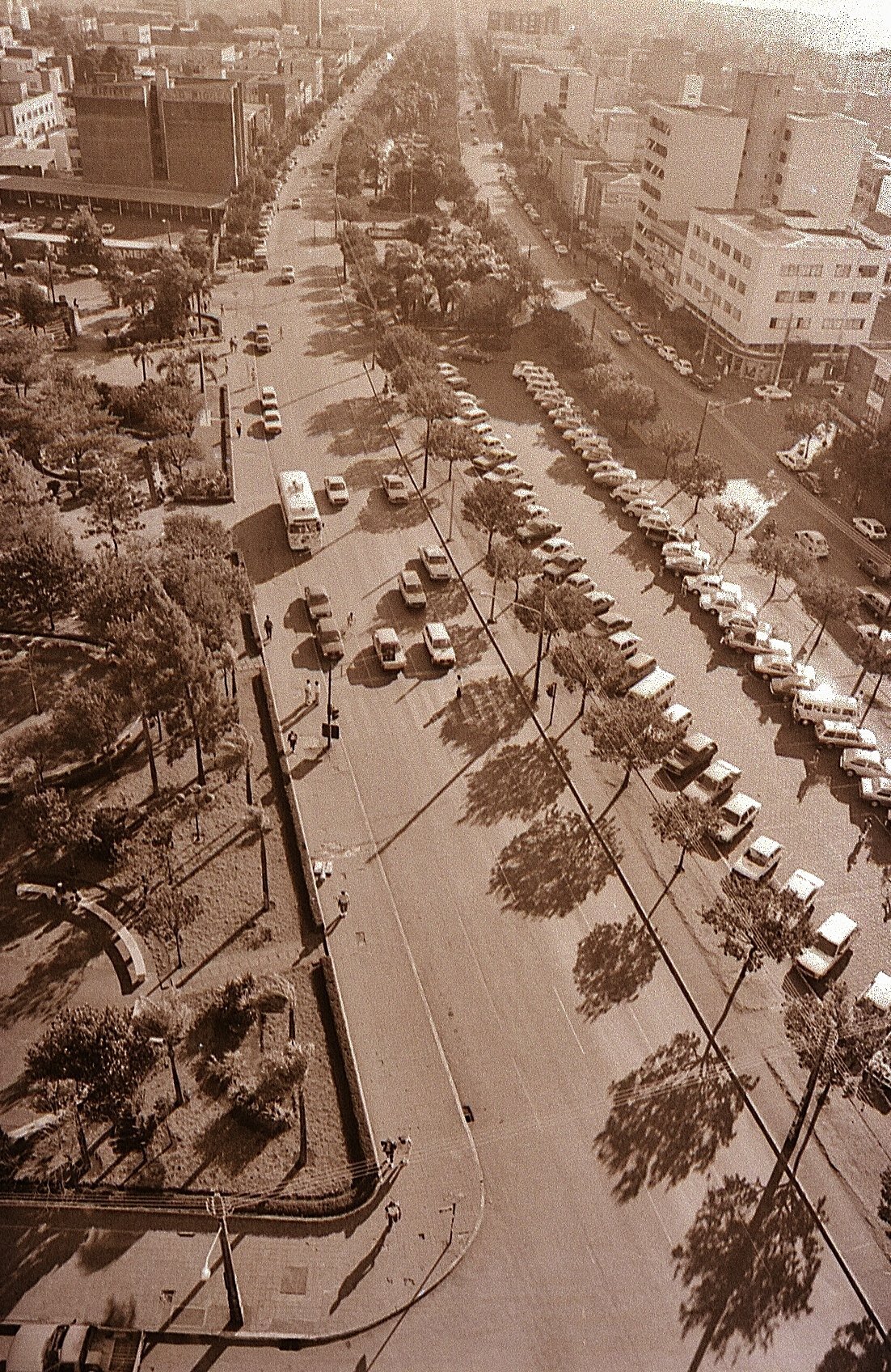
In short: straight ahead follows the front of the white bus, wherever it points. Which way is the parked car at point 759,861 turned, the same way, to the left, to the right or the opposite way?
to the right

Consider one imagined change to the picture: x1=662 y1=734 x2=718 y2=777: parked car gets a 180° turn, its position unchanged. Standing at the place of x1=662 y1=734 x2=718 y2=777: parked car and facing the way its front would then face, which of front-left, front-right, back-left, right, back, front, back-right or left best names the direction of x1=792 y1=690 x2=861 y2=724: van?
front

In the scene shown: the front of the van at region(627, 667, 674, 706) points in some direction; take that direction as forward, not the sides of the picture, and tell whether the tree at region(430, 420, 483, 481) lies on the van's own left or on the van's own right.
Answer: on the van's own right

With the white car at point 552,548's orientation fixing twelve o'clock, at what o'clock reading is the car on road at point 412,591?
The car on road is roughly at 12 o'clock from the white car.

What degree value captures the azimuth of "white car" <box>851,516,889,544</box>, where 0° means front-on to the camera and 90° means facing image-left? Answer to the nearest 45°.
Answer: approximately 135°
